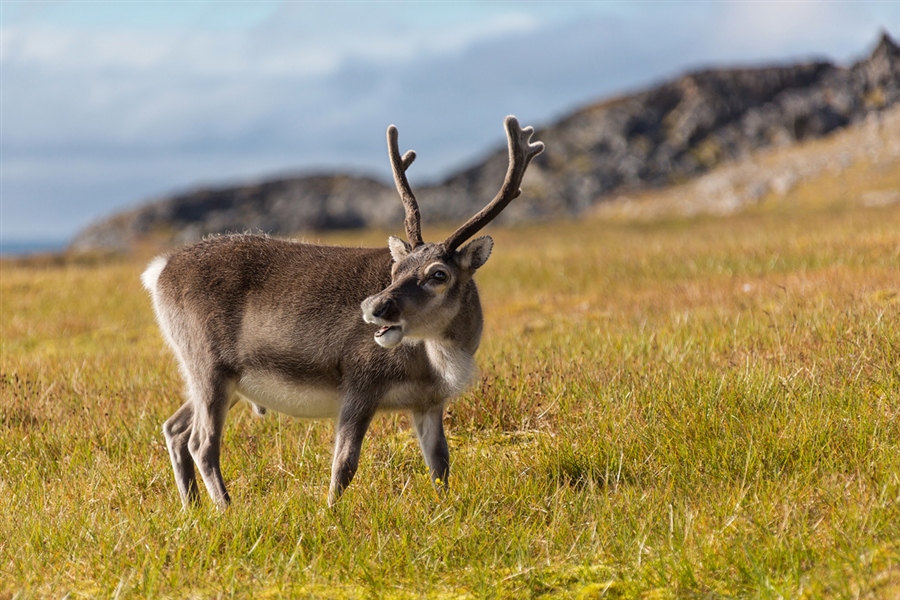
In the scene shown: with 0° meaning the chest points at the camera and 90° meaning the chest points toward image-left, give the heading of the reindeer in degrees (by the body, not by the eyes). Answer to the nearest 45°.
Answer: approximately 270°
